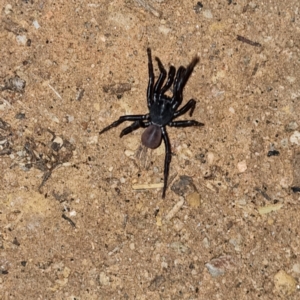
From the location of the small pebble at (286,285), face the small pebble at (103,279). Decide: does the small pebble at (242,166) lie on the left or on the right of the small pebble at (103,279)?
right

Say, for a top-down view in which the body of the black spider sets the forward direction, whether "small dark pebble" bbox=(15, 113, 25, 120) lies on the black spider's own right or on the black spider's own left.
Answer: on the black spider's own left

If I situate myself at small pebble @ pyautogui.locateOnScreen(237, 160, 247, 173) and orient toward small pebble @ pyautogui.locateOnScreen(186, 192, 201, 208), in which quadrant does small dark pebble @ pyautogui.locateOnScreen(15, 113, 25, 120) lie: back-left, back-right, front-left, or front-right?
front-right

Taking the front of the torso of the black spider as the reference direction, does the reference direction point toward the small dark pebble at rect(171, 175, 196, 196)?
no

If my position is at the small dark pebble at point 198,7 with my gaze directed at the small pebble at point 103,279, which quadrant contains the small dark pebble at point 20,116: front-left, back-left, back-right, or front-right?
front-right

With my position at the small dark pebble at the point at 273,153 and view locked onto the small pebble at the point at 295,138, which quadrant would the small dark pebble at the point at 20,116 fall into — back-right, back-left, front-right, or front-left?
back-left

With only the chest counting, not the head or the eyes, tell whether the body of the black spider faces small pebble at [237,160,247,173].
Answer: no

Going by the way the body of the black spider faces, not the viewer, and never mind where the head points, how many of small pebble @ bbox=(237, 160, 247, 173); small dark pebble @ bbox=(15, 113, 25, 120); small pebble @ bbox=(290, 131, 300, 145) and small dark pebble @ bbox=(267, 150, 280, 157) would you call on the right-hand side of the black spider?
3

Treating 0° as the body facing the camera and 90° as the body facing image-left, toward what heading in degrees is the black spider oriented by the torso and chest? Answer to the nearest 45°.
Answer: approximately 180°

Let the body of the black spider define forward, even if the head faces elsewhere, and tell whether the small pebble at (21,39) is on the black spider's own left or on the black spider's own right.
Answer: on the black spider's own left

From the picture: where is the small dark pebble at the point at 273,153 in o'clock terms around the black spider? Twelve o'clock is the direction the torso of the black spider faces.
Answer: The small dark pebble is roughly at 3 o'clock from the black spider.

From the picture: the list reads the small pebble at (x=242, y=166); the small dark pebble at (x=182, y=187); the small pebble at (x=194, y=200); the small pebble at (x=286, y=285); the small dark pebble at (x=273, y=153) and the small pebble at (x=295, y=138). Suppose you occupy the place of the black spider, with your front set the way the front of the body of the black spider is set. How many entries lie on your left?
0

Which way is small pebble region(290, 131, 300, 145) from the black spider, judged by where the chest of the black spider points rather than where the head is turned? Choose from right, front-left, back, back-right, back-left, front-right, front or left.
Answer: right

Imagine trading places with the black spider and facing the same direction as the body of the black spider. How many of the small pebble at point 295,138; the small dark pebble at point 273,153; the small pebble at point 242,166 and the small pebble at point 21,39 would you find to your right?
3
